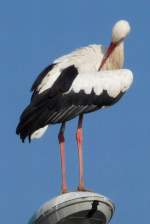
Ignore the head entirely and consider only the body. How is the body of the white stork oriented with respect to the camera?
to the viewer's right
